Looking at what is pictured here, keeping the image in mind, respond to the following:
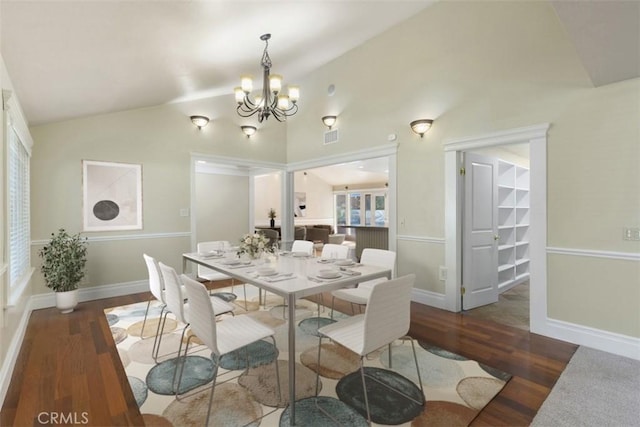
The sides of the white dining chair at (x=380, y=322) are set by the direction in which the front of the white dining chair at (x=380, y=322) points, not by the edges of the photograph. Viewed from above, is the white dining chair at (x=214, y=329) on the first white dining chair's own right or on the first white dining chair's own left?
on the first white dining chair's own left

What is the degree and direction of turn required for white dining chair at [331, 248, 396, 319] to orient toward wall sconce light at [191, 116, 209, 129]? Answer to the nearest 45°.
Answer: approximately 90° to its right

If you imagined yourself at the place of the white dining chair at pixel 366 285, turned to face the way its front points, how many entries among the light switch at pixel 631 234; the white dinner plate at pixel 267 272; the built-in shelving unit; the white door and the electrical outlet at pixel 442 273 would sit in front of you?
1

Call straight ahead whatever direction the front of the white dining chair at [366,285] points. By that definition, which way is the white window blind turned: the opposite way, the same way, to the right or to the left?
the opposite way

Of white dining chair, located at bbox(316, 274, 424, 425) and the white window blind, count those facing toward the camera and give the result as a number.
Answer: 0

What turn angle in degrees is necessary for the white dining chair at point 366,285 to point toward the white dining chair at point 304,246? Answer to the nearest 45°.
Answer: approximately 90° to its right

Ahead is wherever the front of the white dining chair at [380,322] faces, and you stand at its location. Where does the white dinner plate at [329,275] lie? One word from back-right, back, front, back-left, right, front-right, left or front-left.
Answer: front

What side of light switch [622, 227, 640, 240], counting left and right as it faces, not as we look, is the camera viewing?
front

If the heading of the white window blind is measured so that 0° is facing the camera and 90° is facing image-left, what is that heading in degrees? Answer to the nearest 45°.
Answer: approximately 270°

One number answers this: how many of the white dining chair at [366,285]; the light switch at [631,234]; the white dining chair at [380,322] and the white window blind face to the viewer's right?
1

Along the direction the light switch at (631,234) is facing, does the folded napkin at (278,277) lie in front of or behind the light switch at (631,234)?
in front
